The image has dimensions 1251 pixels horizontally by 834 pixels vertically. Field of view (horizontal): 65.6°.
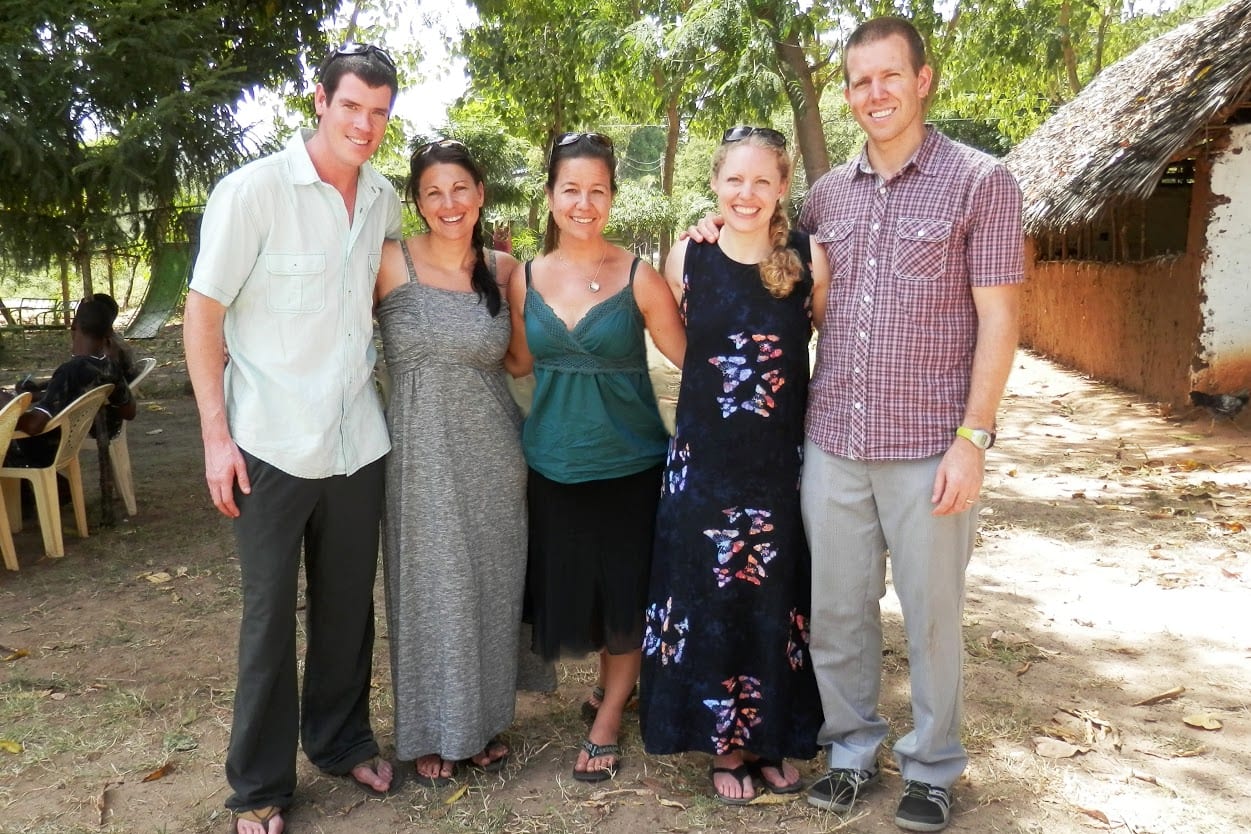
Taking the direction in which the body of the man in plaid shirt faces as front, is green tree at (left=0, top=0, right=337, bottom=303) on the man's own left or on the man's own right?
on the man's own right

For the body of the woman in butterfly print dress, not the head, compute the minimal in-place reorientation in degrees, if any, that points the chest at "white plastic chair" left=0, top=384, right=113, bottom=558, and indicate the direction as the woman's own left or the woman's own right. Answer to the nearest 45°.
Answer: approximately 135° to the woman's own right

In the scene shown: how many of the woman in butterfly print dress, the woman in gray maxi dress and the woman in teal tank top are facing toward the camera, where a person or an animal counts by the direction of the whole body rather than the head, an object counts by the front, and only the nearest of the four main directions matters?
3

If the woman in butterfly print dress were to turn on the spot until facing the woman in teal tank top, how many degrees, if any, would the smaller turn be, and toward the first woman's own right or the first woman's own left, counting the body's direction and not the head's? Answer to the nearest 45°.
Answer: approximately 90° to the first woman's own right

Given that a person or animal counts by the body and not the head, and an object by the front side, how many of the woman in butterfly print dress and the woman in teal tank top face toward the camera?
2

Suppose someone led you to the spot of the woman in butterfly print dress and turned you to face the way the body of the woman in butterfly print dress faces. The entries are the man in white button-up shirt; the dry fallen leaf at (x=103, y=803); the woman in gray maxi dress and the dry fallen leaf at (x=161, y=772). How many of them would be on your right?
4

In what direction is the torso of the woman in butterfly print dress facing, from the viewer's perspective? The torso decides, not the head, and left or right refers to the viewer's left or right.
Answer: facing the viewer

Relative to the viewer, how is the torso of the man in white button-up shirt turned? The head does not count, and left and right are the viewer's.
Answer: facing the viewer and to the right of the viewer

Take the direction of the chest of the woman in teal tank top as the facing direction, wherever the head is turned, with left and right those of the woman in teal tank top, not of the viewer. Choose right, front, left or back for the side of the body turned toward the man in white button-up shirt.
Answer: right

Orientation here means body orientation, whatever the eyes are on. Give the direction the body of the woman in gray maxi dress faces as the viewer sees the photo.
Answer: toward the camera

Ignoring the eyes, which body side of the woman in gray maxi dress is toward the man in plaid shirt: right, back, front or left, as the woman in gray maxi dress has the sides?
left

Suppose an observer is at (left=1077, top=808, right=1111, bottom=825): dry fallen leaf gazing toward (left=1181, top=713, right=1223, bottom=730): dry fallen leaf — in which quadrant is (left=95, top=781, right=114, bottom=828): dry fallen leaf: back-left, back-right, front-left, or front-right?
back-left

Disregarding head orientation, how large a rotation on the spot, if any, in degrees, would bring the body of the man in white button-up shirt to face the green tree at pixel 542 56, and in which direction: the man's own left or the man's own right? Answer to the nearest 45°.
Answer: approximately 135° to the man's own left

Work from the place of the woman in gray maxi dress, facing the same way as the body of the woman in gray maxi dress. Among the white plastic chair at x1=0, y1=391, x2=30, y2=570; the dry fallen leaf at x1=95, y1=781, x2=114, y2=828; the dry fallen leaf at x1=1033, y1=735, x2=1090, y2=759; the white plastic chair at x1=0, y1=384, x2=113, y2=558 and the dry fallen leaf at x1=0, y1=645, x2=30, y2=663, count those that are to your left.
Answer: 1
